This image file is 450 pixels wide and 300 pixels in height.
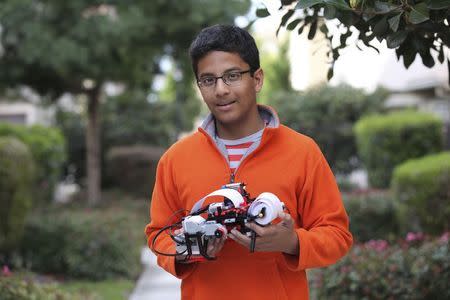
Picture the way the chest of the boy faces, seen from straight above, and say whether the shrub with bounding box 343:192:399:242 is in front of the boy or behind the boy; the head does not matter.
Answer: behind

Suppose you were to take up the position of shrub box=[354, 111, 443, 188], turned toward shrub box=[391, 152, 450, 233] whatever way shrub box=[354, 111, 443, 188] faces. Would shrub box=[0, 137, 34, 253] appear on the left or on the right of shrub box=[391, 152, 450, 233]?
right

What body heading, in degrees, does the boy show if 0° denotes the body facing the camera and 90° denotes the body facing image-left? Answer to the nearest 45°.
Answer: approximately 0°

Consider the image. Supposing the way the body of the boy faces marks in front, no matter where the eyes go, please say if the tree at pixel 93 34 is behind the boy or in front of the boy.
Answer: behind
